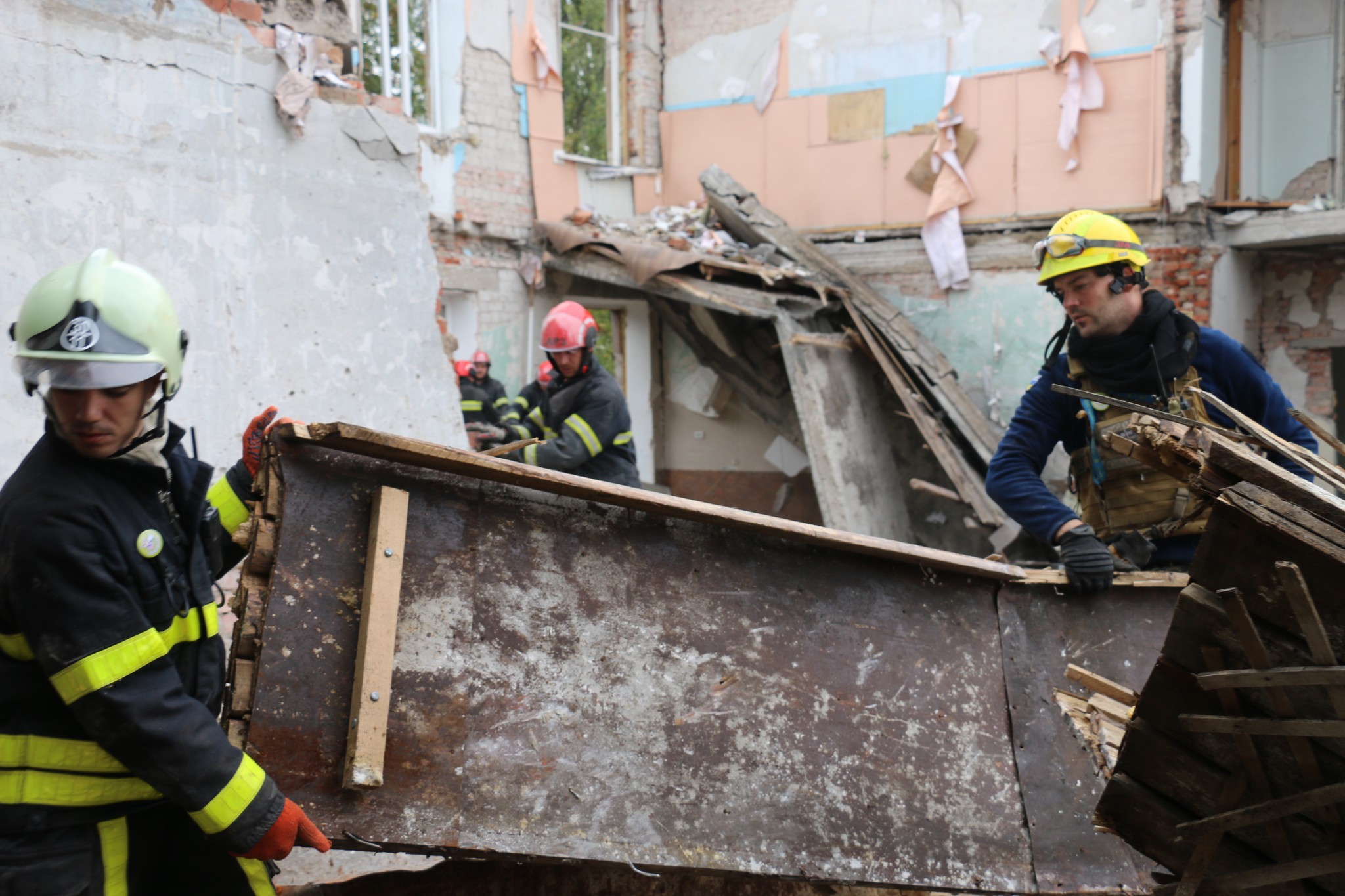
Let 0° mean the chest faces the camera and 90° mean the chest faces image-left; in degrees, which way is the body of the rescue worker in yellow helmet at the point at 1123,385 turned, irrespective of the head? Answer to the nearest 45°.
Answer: approximately 45°

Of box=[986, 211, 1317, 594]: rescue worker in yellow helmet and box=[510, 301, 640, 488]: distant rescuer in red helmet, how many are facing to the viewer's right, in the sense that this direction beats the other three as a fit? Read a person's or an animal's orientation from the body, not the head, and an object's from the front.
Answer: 0

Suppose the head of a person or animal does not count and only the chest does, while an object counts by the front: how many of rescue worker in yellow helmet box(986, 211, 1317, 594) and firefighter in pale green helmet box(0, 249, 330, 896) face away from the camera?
0

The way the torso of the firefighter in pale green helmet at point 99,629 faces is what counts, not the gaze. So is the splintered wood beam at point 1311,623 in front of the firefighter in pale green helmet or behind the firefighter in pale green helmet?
in front

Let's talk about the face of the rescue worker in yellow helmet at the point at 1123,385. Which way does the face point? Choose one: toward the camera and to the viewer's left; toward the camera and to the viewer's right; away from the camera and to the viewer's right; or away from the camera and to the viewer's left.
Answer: toward the camera and to the viewer's left

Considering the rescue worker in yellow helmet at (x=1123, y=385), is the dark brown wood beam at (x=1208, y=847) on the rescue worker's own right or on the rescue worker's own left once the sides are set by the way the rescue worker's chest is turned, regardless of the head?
on the rescue worker's own left

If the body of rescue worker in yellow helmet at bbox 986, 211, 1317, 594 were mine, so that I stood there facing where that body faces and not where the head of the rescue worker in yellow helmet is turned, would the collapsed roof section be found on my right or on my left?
on my right

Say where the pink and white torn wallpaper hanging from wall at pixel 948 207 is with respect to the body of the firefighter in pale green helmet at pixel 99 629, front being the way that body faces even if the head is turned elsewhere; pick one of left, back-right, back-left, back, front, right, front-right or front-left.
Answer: left

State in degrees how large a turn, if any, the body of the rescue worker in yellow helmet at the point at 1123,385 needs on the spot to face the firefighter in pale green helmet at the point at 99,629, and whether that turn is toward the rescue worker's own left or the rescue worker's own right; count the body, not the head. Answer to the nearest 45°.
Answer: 0° — they already face them

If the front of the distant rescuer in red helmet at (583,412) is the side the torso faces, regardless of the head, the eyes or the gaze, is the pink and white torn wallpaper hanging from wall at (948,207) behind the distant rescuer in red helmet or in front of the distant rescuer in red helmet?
behind

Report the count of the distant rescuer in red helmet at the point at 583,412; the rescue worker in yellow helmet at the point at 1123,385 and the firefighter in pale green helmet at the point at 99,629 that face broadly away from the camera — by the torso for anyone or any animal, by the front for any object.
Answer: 0

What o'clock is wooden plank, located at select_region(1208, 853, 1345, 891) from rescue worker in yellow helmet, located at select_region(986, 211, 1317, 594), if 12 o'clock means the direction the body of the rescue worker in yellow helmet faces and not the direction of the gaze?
The wooden plank is roughly at 10 o'clock from the rescue worker in yellow helmet.

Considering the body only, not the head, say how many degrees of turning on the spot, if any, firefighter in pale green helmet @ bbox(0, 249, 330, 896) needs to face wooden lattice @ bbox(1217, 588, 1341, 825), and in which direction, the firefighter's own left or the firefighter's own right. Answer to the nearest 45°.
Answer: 0° — they already face it

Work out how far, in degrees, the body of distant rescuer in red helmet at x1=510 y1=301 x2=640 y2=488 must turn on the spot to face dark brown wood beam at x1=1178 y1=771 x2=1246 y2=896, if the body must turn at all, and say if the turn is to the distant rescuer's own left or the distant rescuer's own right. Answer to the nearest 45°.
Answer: approximately 45° to the distant rescuer's own left
